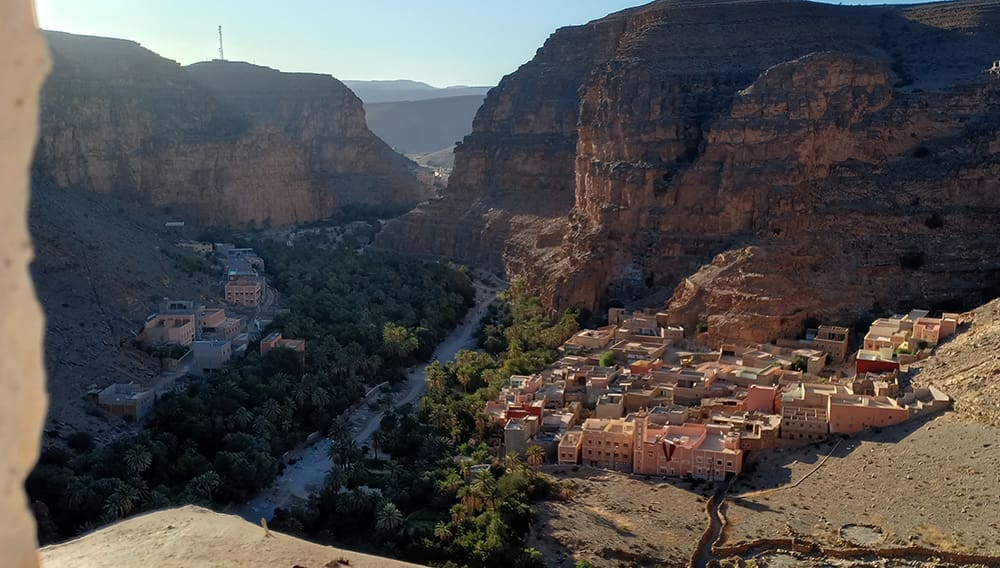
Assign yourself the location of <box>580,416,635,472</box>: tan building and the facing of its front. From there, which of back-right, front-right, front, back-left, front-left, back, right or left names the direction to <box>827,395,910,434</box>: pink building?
left

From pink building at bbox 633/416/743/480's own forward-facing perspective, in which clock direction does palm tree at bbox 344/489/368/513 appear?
The palm tree is roughly at 2 o'clock from the pink building.

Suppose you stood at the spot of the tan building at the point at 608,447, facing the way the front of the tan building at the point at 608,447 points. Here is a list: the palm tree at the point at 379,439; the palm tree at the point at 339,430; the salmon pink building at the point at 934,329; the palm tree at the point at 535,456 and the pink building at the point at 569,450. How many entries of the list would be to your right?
4

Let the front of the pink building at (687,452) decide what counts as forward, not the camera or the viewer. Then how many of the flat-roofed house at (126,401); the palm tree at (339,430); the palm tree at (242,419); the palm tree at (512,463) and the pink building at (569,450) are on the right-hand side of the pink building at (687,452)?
5

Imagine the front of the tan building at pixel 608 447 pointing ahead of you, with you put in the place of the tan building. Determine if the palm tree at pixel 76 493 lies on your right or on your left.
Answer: on your right

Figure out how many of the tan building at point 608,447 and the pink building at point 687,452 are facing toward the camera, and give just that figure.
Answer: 2

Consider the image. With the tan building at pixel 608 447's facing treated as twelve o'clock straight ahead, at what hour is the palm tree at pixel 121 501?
The palm tree is roughly at 2 o'clock from the tan building.

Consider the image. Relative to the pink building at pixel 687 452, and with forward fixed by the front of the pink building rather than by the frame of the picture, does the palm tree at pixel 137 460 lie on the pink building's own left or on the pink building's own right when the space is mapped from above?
on the pink building's own right

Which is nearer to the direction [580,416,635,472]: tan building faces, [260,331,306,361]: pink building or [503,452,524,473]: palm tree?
the palm tree

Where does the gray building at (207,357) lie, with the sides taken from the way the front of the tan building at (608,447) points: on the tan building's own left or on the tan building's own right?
on the tan building's own right

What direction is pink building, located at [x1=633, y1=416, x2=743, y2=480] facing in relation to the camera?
toward the camera

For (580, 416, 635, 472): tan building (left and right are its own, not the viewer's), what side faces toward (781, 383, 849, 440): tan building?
left

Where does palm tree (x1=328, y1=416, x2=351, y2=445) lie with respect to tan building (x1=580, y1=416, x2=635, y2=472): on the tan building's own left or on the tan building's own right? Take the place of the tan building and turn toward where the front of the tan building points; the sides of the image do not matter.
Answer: on the tan building's own right

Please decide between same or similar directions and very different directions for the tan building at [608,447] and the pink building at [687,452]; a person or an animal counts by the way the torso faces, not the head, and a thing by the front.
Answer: same or similar directions

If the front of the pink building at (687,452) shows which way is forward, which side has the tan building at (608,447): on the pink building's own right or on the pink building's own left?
on the pink building's own right

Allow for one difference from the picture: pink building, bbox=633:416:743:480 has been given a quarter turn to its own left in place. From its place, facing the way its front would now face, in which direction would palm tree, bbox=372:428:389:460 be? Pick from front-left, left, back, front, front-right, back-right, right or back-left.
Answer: back

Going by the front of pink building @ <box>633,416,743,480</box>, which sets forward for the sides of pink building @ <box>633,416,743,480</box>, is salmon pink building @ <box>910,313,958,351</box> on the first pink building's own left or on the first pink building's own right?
on the first pink building's own left
